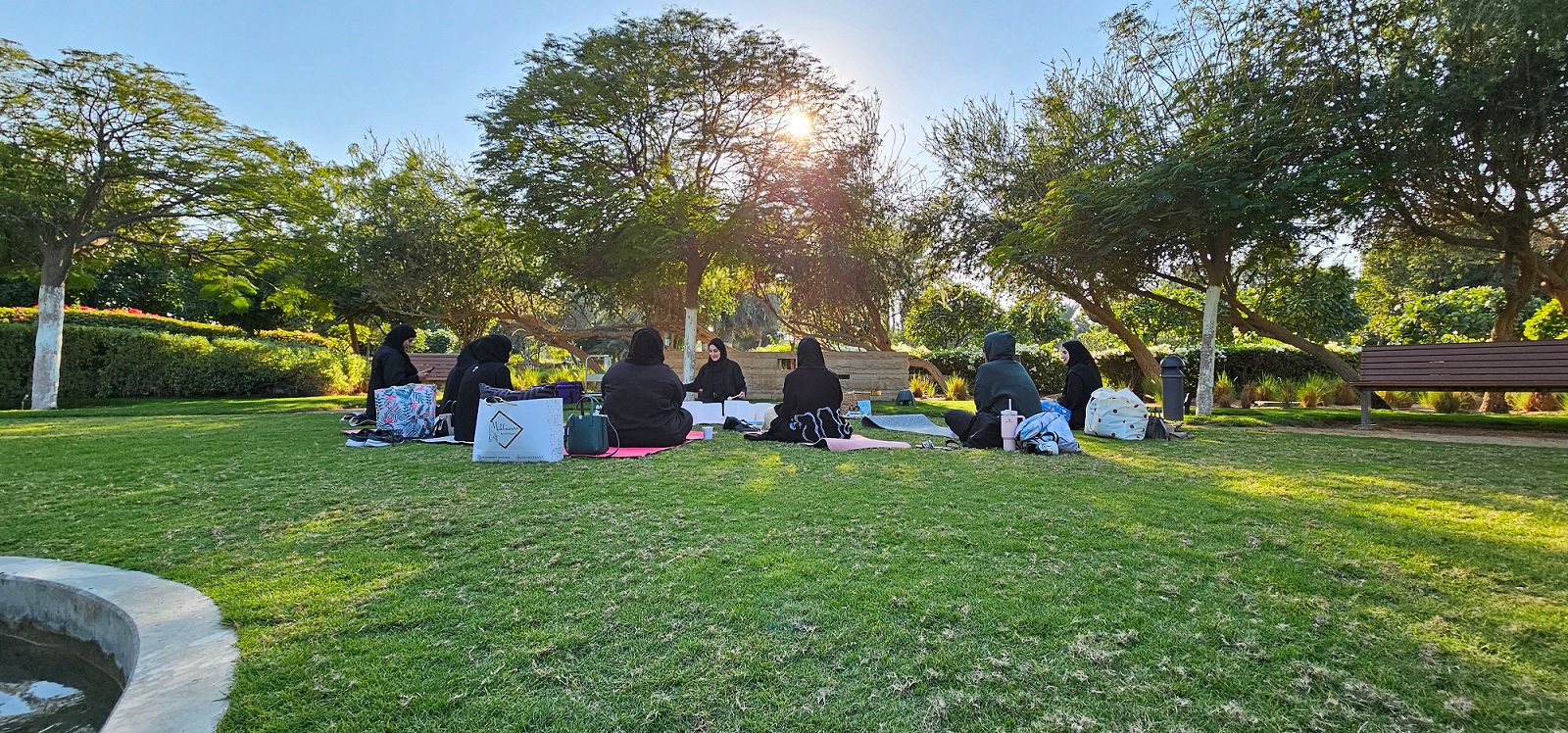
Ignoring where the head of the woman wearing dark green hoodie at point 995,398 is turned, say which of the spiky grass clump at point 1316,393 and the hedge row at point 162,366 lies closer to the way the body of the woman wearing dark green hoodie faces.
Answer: the hedge row

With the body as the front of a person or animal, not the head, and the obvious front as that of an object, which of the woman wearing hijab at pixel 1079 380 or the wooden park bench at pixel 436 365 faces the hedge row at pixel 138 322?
the woman wearing hijab

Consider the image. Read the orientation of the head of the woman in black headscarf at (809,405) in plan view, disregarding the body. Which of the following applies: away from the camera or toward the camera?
away from the camera

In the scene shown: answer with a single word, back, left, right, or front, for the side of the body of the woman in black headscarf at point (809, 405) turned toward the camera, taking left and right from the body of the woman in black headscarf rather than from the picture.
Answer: back

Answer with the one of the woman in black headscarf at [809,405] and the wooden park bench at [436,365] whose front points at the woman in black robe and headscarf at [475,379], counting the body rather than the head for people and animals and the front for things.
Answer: the wooden park bench

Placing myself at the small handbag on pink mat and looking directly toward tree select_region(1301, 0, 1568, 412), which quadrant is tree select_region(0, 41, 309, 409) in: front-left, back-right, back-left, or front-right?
back-left

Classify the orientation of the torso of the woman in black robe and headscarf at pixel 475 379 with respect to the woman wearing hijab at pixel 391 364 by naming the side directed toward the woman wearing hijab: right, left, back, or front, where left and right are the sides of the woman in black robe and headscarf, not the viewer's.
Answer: left

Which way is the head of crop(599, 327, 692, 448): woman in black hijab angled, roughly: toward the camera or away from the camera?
away from the camera

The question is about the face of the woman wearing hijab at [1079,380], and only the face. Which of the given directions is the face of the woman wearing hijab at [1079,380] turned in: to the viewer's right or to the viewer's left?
to the viewer's left

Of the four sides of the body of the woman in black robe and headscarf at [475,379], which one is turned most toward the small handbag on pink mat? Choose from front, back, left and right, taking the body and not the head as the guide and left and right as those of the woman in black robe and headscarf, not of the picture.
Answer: right

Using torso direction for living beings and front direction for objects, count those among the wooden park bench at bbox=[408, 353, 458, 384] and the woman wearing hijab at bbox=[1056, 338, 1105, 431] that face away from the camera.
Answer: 0

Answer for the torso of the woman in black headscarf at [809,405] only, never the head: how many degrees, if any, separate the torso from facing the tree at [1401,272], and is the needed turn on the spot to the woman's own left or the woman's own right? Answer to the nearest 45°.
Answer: approximately 45° to the woman's own right

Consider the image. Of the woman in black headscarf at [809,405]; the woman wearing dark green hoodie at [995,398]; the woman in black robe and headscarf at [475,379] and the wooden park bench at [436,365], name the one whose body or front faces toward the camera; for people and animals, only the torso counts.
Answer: the wooden park bench

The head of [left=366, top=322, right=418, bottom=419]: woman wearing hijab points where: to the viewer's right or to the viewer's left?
to the viewer's right

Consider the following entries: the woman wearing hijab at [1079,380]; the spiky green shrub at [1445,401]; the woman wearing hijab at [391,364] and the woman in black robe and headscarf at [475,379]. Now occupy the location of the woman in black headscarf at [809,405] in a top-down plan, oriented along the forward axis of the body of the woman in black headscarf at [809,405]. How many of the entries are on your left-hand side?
2
